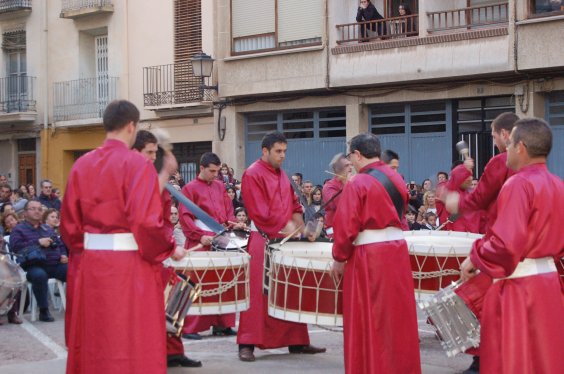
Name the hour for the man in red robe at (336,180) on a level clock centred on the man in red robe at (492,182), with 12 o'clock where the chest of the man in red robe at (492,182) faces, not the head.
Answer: the man in red robe at (336,180) is roughly at 2 o'clock from the man in red robe at (492,182).

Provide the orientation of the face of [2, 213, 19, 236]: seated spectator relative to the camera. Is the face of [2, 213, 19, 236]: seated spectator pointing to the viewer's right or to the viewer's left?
to the viewer's right

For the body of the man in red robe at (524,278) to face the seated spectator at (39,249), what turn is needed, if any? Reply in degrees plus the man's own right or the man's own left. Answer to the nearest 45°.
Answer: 0° — they already face them

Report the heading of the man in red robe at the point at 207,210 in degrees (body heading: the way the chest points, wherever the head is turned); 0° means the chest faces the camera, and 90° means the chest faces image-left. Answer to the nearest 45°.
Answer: approximately 315°

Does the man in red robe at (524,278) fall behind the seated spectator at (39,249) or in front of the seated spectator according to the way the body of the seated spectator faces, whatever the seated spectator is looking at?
in front

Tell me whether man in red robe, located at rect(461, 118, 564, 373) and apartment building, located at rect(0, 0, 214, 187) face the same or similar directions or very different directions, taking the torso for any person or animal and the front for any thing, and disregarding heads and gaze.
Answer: very different directions

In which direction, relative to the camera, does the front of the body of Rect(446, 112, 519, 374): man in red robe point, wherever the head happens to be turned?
to the viewer's left

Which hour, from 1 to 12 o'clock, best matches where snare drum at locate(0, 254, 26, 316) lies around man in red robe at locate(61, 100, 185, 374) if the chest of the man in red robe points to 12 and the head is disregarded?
The snare drum is roughly at 10 o'clock from the man in red robe.

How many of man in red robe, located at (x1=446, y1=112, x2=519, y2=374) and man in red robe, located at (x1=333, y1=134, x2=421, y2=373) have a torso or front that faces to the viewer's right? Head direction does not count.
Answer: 0

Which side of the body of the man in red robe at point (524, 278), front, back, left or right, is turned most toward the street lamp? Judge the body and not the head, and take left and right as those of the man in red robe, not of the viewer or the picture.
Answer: front

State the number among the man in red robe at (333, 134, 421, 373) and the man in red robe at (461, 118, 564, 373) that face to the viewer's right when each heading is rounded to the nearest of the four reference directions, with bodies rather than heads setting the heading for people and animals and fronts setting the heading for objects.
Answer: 0
